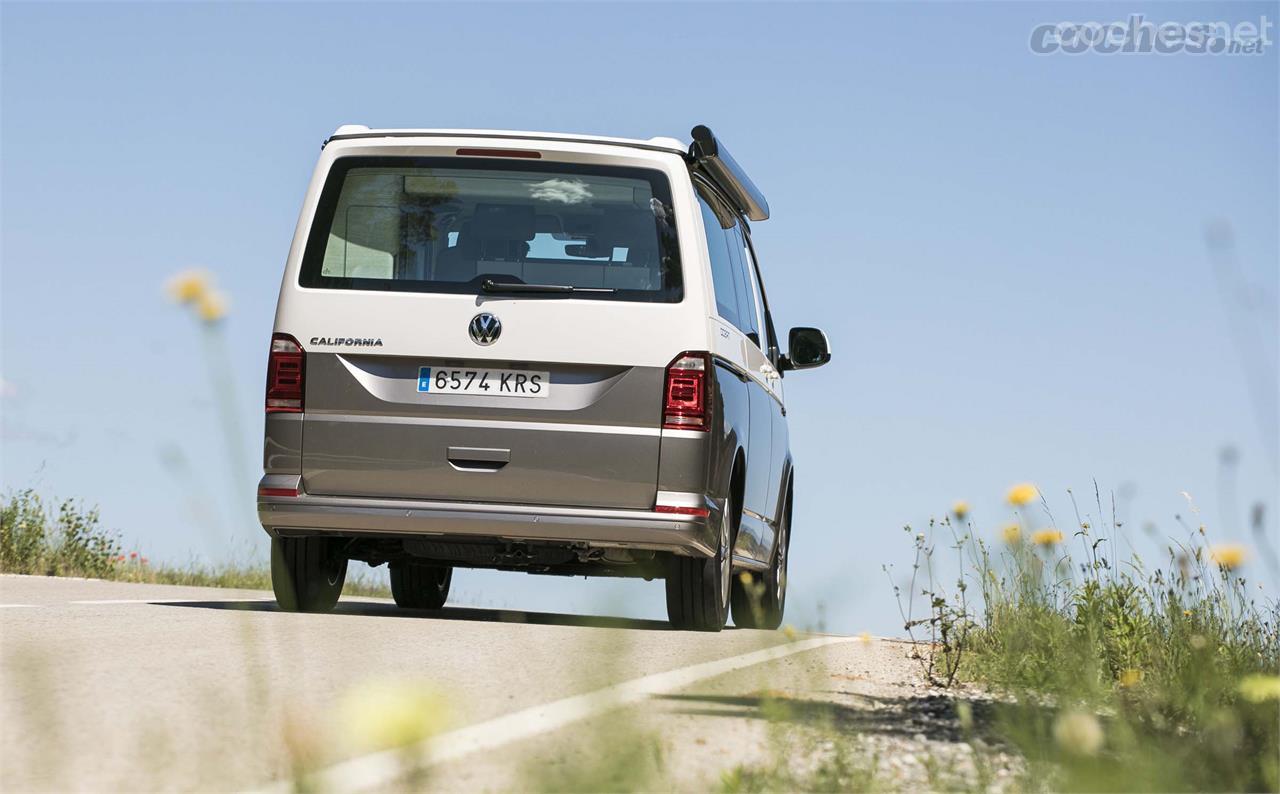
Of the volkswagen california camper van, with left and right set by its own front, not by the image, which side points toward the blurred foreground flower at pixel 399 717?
back

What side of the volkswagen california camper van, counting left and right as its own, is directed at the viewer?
back

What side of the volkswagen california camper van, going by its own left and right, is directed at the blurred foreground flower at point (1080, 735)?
back

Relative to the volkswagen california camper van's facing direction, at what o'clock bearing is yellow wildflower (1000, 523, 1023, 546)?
The yellow wildflower is roughly at 4 o'clock from the volkswagen california camper van.
